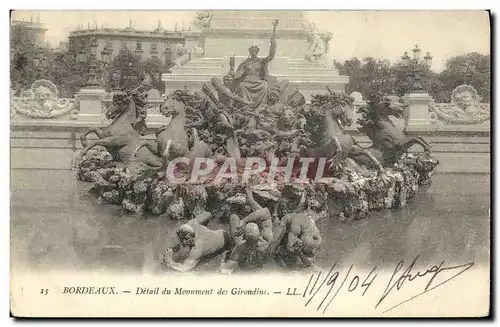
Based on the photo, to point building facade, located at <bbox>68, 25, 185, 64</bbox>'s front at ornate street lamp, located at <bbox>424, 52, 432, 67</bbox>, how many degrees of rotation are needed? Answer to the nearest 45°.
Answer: approximately 90° to its left

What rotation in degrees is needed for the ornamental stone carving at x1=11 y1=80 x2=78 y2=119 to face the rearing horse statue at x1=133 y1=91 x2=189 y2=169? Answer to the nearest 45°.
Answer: approximately 90° to its left

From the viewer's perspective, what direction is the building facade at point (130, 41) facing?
toward the camera

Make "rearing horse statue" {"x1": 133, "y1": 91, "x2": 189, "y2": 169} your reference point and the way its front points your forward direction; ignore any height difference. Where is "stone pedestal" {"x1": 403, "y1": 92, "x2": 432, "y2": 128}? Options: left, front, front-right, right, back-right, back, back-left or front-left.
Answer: back-left

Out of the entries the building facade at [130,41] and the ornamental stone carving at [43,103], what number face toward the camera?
2

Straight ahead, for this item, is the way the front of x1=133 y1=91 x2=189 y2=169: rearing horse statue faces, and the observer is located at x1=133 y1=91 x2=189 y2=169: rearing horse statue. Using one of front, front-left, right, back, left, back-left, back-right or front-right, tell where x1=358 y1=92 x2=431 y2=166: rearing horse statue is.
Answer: back-left

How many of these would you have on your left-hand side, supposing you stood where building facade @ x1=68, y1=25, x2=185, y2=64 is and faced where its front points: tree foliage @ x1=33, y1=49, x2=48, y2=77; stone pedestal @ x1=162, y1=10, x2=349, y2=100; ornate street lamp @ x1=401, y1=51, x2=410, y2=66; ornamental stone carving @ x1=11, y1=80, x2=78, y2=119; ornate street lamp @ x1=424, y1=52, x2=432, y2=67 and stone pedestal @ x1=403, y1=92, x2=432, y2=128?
4

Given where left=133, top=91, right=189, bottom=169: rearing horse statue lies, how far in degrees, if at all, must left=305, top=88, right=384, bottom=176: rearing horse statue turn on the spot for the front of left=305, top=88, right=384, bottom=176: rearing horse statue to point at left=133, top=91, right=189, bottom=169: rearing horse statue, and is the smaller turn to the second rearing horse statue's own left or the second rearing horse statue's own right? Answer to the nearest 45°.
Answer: approximately 135° to the second rearing horse statue's own right

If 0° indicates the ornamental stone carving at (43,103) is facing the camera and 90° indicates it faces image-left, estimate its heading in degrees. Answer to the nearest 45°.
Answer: approximately 0°

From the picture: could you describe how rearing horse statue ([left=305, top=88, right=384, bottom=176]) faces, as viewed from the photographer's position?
facing the viewer and to the right of the viewer

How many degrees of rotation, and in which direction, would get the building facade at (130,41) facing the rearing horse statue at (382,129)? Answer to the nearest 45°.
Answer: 0° — it already faces it
